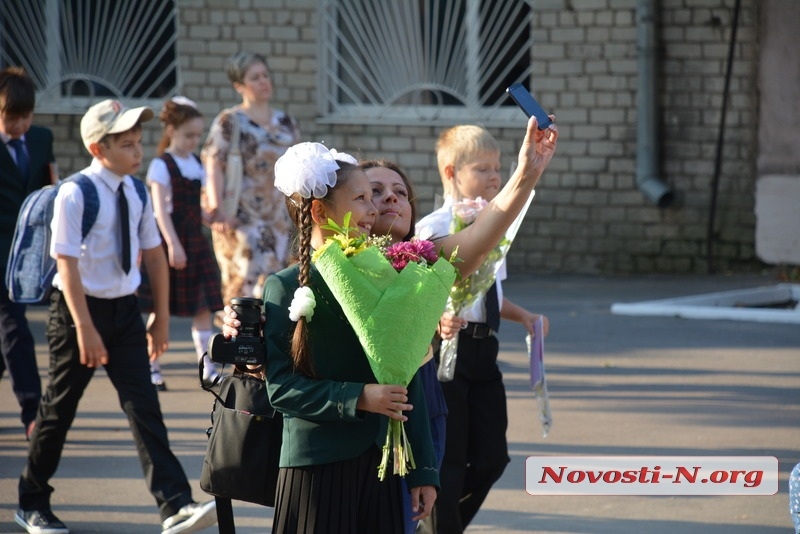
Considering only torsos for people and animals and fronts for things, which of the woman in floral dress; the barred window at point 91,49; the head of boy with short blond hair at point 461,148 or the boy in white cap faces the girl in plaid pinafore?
the barred window

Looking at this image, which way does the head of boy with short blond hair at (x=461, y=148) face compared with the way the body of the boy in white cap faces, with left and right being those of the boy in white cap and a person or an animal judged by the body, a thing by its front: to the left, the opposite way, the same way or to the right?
the same way

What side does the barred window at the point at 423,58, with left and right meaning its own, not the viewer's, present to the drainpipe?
left

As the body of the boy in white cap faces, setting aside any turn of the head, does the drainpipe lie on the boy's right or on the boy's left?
on the boy's left

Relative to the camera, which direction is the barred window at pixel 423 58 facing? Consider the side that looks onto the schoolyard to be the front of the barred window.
toward the camera

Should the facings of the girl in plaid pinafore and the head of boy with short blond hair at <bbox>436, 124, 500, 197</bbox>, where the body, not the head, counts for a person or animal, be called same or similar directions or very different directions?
same or similar directions

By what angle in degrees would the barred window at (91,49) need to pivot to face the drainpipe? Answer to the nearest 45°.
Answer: approximately 45° to its left

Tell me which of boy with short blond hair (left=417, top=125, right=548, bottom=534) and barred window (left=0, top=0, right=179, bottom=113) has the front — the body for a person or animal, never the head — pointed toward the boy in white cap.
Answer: the barred window

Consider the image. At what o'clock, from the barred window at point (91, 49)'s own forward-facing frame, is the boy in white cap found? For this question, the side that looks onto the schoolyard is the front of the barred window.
The boy in white cap is roughly at 12 o'clock from the barred window.

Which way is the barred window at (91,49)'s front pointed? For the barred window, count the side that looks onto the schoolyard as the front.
toward the camera

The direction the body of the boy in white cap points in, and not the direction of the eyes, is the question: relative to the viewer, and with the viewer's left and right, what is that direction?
facing the viewer and to the right of the viewer

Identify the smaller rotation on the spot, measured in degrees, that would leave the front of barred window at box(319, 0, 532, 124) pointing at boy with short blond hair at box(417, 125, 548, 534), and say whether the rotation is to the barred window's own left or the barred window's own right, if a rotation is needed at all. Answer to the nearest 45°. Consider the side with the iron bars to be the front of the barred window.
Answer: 0° — it already faces them

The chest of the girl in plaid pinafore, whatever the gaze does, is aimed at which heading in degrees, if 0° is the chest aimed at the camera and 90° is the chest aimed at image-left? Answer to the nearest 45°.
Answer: approximately 315°

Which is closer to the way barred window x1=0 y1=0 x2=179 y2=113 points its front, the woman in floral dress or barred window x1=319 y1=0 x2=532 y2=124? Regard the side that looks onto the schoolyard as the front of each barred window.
the woman in floral dress

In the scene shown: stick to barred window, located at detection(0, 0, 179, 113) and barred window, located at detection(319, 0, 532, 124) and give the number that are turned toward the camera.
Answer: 2

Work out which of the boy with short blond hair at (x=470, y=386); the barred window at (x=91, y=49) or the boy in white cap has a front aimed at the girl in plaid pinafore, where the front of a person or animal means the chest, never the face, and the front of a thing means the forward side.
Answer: the barred window
